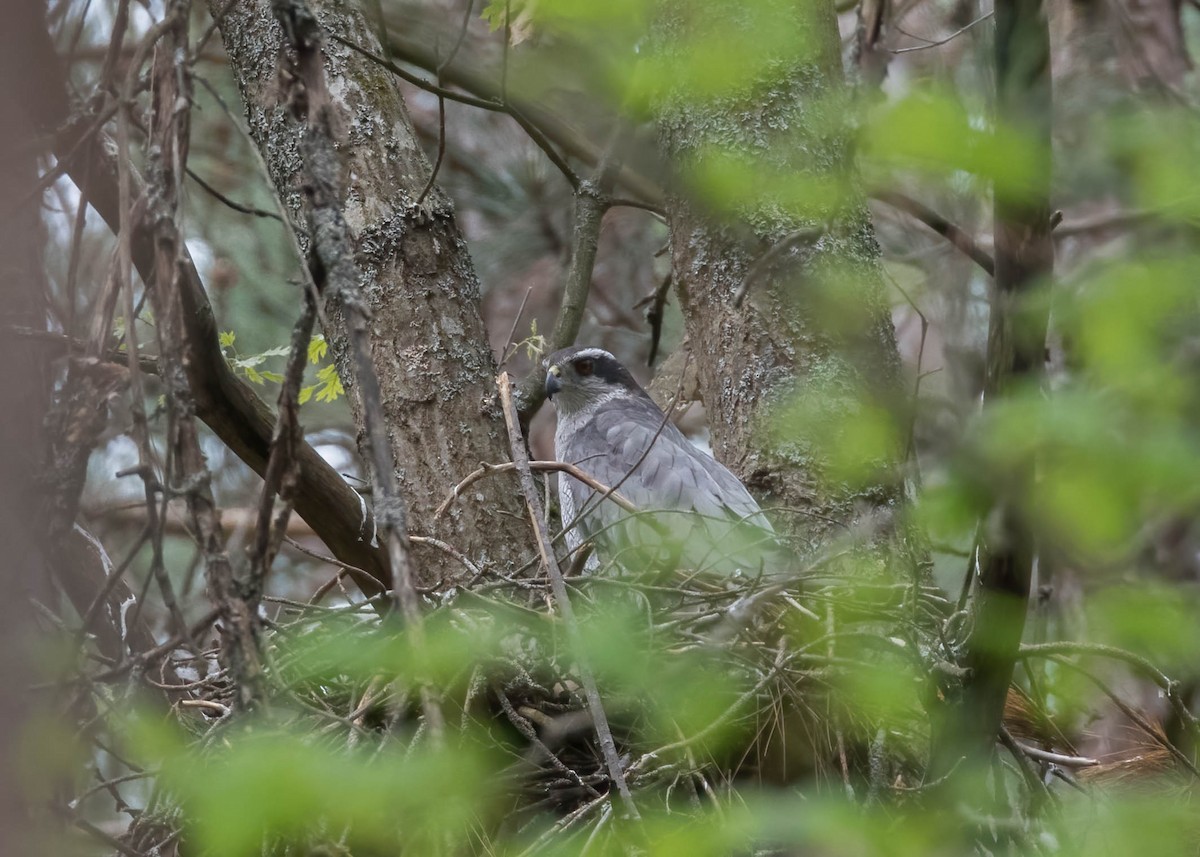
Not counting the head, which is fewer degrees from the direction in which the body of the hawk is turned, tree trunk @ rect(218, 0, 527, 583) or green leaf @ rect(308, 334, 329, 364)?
the green leaf

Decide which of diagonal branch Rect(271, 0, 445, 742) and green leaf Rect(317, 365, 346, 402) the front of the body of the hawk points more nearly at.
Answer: the green leaf

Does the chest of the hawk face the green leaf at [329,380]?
yes

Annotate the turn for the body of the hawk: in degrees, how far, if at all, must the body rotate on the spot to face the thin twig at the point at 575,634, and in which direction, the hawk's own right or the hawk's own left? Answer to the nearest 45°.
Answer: approximately 90° to the hawk's own left

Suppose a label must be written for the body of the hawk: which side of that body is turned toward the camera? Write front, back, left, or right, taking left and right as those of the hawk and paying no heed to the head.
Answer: left

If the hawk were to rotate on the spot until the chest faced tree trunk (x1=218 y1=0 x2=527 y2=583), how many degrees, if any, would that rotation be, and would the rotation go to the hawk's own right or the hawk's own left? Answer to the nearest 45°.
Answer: approximately 45° to the hawk's own left

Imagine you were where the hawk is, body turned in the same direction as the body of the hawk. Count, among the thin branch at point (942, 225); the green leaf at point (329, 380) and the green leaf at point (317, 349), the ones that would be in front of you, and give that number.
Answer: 2
